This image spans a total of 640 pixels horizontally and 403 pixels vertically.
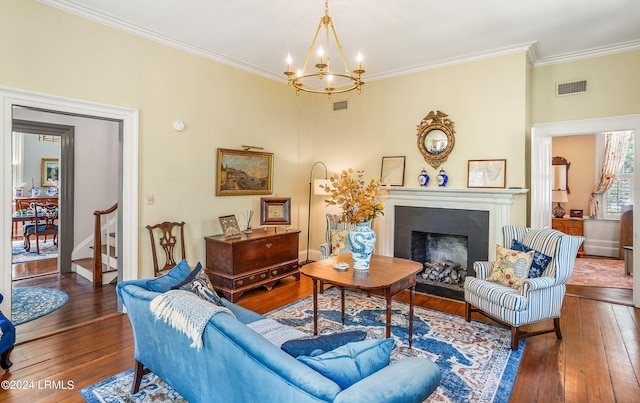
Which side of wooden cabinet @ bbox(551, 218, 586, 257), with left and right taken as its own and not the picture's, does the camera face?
front

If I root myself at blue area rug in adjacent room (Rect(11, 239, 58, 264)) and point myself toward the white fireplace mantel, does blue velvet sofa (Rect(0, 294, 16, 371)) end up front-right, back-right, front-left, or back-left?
front-right

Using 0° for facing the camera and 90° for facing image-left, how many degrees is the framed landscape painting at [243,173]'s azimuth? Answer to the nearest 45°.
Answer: approximately 315°

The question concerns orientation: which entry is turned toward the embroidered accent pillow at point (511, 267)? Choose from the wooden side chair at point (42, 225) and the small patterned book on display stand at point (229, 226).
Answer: the small patterned book on display stand

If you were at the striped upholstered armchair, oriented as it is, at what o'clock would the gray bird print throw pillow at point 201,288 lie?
The gray bird print throw pillow is roughly at 12 o'clock from the striped upholstered armchair.

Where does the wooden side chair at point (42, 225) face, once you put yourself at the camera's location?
facing away from the viewer and to the left of the viewer

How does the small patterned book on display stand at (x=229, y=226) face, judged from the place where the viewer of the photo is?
facing the viewer and to the right of the viewer

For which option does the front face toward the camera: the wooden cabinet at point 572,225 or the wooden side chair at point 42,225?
the wooden cabinet

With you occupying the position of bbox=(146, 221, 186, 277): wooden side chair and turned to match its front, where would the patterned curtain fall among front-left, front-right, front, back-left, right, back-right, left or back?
front-left

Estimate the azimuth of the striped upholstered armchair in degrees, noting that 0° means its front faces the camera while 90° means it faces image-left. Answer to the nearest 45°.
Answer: approximately 45°

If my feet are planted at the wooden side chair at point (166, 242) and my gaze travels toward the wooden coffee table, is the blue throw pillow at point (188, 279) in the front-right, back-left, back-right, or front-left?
front-right

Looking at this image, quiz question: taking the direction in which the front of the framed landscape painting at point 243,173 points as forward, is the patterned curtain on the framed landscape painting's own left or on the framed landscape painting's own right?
on the framed landscape painting's own left

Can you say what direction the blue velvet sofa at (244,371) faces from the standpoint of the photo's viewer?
facing away from the viewer and to the right of the viewer

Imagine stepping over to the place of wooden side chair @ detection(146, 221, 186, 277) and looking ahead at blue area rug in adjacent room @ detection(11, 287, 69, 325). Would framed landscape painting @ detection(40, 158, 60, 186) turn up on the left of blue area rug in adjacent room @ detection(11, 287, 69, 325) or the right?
right

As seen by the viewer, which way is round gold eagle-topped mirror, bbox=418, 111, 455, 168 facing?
toward the camera

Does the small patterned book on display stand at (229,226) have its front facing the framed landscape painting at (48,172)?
no

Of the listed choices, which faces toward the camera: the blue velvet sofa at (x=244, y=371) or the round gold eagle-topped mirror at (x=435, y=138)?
the round gold eagle-topped mirror

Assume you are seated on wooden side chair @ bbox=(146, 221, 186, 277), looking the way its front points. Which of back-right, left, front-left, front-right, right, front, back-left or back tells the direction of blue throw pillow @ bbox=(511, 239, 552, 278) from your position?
front
